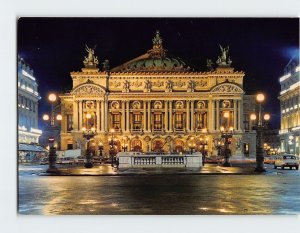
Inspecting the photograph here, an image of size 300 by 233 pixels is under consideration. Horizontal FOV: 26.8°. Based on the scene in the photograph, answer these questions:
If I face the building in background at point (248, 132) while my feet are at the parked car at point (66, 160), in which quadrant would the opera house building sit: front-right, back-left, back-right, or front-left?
front-left

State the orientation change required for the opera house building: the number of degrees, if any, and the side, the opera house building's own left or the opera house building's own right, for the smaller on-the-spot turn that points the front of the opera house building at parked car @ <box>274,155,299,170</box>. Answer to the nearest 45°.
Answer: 0° — it already faces it

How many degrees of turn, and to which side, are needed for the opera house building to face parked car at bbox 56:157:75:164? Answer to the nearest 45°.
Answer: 0° — it already faces it

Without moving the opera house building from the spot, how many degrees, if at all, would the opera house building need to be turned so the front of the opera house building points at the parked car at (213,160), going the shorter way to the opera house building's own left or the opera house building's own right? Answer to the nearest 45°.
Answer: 0° — it already faces it

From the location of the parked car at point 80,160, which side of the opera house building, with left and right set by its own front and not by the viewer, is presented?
front

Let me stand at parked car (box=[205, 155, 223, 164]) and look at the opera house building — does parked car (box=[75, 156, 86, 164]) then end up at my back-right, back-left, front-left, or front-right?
front-left

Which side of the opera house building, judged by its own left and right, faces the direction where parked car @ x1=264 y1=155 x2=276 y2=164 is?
front

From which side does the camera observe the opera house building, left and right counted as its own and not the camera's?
front

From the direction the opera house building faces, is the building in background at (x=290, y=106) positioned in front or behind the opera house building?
in front

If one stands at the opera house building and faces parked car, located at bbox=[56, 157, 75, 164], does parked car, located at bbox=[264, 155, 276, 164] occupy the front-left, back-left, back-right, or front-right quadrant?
front-left

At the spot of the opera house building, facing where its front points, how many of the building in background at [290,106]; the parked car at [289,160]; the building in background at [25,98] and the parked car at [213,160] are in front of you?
4

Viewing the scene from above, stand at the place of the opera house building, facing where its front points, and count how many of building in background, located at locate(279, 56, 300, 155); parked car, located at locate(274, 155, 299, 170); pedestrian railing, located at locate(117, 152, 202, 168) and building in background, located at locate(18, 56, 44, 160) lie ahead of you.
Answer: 4

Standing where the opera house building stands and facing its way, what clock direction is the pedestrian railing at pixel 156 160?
The pedestrian railing is roughly at 12 o'clock from the opera house building.
